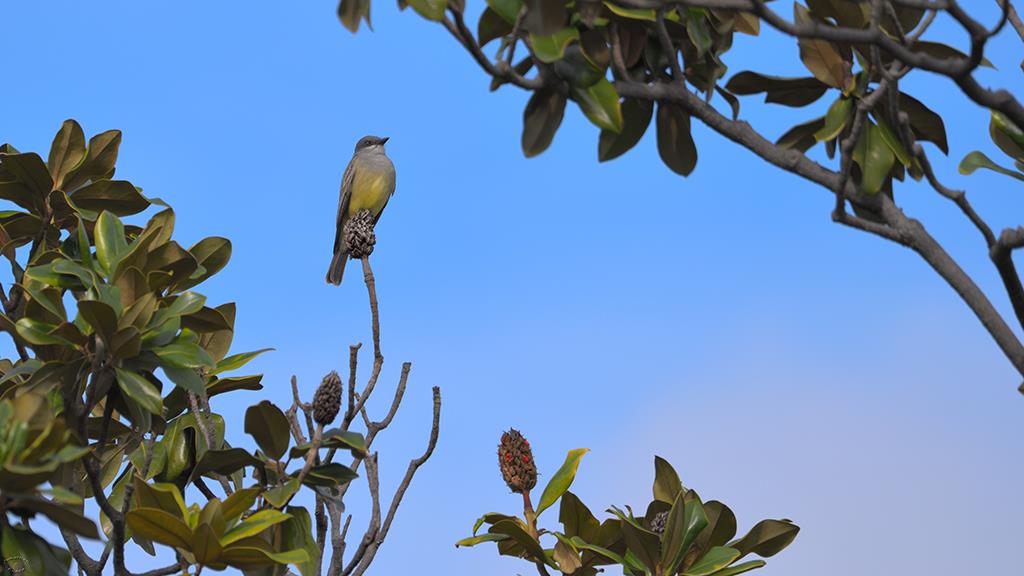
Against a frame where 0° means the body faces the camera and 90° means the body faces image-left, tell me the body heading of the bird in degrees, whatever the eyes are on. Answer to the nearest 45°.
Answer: approximately 315°
